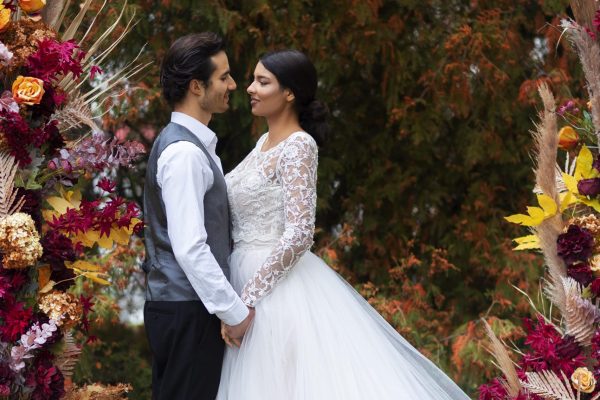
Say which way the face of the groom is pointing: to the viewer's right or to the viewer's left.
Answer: to the viewer's right

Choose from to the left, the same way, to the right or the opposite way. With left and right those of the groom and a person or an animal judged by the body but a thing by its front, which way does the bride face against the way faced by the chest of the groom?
the opposite way

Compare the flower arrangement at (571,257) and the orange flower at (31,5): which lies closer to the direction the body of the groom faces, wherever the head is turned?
the flower arrangement

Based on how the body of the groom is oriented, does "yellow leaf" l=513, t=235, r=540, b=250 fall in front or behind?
in front

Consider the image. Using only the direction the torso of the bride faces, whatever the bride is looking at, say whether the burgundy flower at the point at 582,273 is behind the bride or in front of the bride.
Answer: behind

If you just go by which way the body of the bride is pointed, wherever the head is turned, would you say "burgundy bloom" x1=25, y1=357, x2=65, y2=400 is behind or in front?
in front

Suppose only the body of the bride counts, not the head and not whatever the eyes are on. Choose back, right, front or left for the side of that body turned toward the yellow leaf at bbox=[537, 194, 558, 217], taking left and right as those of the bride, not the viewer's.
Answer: back

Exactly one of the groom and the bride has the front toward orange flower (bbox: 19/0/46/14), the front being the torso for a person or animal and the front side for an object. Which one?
the bride

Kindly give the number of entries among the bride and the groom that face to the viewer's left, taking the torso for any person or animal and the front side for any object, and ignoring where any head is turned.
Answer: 1

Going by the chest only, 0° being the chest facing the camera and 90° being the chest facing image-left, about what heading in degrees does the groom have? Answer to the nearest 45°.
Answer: approximately 270°

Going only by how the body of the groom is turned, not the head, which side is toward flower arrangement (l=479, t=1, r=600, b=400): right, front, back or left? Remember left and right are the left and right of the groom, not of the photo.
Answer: front

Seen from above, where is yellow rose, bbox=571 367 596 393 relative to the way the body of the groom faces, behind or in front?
in front

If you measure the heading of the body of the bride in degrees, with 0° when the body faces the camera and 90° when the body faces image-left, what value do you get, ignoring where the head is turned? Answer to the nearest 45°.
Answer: approximately 90°

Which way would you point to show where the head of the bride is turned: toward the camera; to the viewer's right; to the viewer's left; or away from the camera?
to the viewer's left
